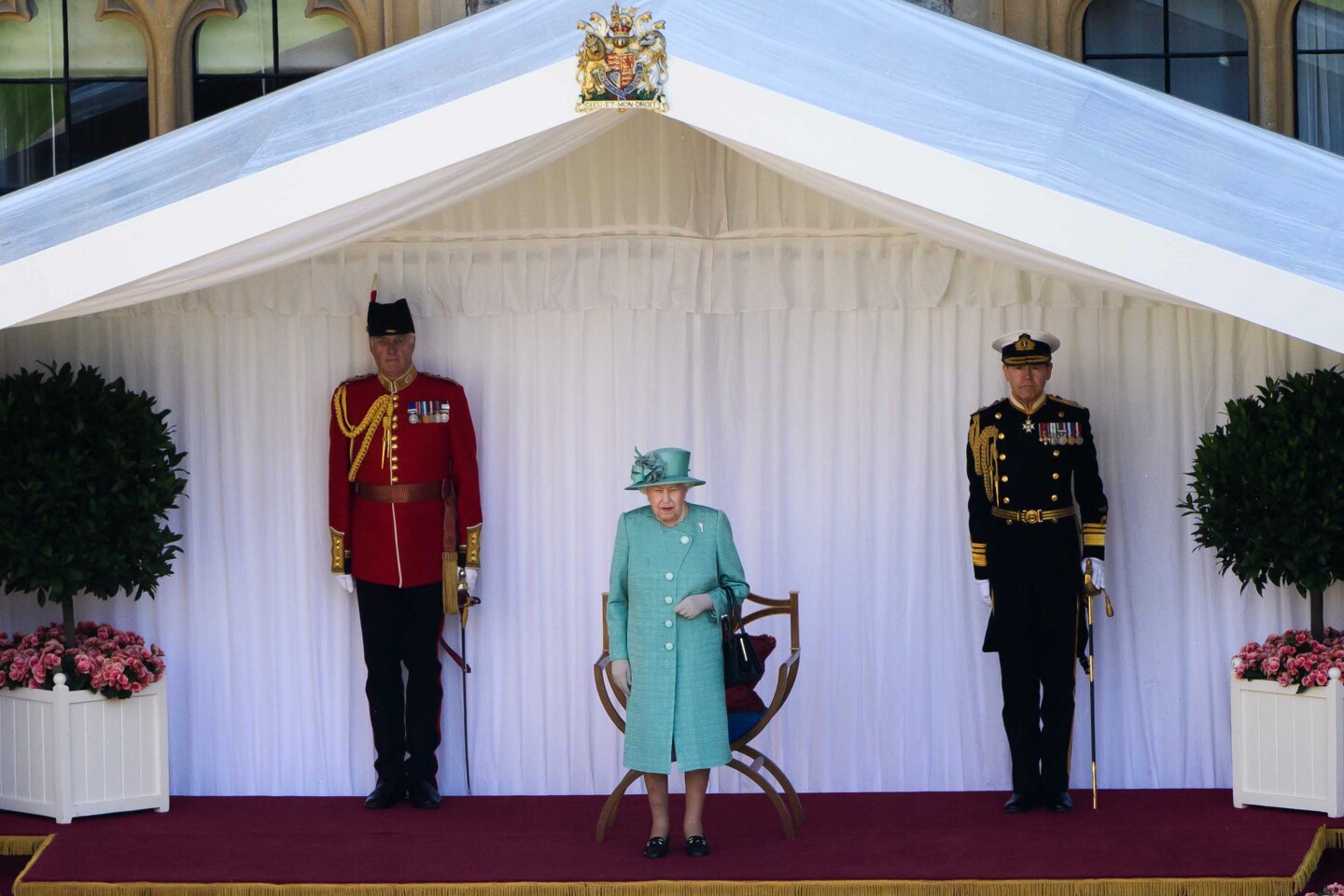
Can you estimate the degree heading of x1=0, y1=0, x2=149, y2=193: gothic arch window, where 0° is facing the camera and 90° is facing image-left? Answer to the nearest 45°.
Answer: approximately 0°

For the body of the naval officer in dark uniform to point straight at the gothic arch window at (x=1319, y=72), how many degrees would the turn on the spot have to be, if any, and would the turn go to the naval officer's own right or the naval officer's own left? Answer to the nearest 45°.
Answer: approximately 135° to the naval officer's own left

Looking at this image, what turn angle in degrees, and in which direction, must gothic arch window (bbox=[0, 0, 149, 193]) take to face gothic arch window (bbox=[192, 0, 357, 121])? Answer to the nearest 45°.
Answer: approximately 90° to its left

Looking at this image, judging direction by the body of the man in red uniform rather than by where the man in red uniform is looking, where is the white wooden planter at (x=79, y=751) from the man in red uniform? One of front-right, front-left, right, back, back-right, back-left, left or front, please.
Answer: right

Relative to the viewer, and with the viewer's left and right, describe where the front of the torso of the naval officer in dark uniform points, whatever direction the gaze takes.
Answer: facing the viewer

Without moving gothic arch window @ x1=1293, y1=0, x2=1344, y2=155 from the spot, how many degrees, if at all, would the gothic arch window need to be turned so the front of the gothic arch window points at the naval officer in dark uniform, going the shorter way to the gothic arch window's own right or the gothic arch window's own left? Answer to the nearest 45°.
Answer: approximately 45° to the gothic arch window's own right

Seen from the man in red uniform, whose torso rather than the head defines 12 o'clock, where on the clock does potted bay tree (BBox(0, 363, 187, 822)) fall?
The potted bay tree is roughly at 3 o'clock from the man in red uniform.

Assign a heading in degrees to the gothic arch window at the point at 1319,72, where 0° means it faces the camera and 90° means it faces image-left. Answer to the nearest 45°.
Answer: approximately 0°

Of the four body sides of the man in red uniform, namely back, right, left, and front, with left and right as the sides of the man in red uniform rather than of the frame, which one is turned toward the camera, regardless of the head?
front

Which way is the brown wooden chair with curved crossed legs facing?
toward the camera
